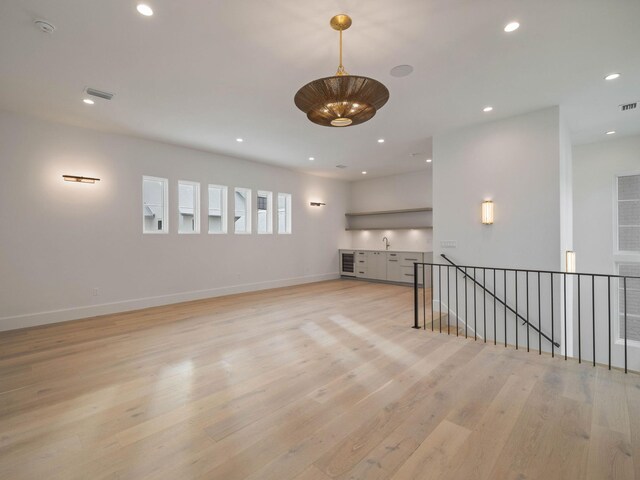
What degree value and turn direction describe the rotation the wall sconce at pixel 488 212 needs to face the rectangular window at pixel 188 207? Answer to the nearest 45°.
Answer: approximately 90° to its right

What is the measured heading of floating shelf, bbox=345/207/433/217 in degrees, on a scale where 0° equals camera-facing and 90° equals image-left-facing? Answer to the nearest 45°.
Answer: approximately 45°

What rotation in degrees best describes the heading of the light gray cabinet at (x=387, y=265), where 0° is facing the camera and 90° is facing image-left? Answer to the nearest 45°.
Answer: approximately 45°

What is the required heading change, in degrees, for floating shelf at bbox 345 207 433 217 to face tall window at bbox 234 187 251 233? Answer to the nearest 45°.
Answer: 0° — it already faces it

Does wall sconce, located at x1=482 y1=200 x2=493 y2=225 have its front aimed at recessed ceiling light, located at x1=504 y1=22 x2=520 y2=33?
yes
